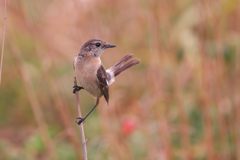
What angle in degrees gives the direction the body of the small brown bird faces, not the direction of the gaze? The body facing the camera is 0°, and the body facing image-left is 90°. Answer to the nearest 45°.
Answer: approximately 45°
